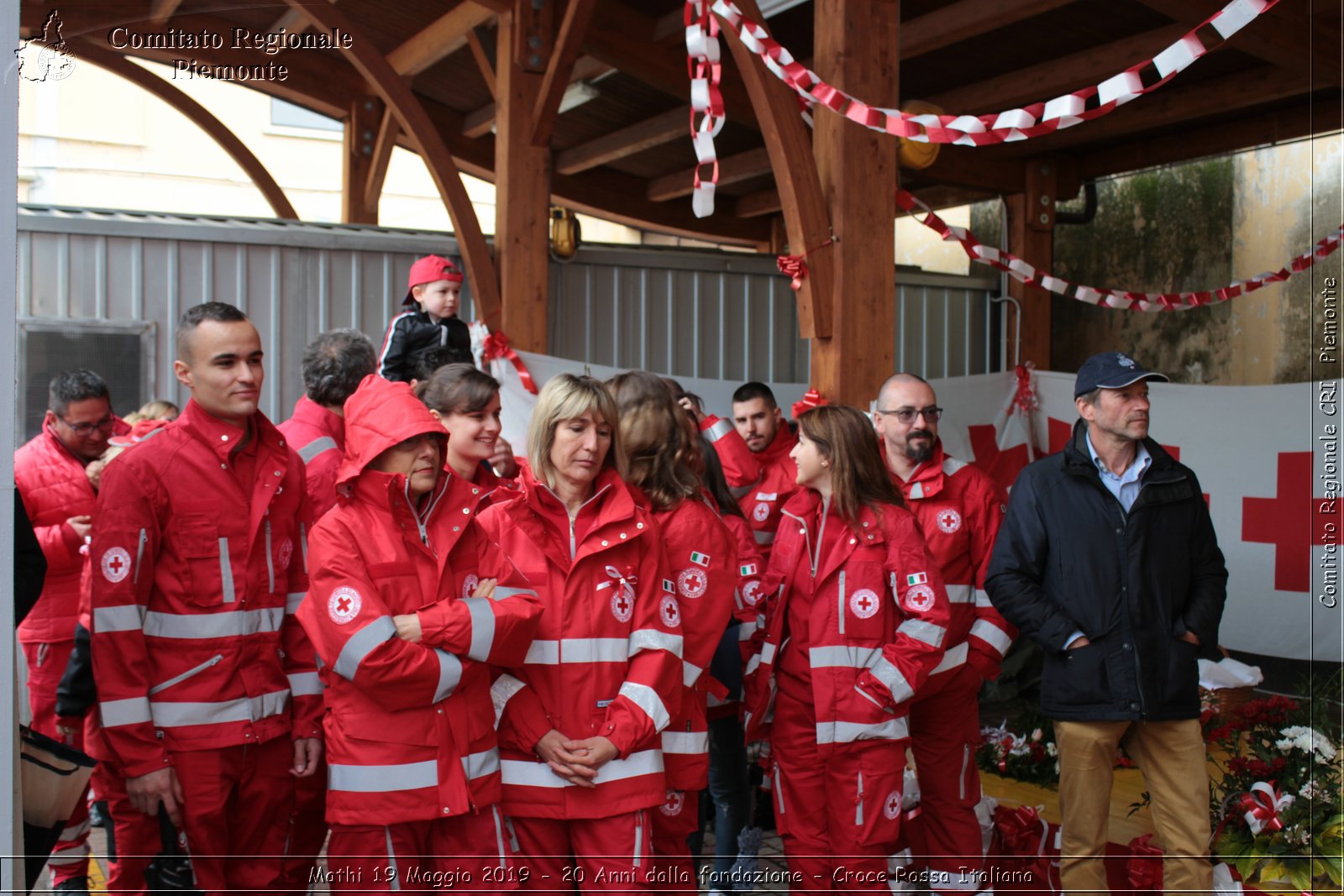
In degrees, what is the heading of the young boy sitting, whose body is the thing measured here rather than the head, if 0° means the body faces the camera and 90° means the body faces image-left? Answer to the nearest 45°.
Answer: approximately 315°

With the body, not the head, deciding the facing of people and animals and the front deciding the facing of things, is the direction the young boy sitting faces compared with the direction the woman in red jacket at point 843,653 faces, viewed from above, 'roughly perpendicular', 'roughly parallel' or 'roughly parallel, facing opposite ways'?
roughly perpendicular

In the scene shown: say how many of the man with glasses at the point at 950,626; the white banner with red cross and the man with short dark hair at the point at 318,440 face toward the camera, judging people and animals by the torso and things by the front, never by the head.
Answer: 2

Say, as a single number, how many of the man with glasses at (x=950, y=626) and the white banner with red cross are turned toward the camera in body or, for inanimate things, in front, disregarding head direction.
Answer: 2

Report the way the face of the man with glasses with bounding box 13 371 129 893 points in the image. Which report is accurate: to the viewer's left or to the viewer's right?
to the viewer's right

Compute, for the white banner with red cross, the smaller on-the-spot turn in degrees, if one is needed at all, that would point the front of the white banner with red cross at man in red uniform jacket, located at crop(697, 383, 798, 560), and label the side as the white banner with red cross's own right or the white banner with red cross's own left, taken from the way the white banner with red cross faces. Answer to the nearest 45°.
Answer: approximately 45° to the white banner with red cross's own right

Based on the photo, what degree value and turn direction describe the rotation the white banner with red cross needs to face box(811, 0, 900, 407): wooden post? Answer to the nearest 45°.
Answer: approximately 45° to its right
